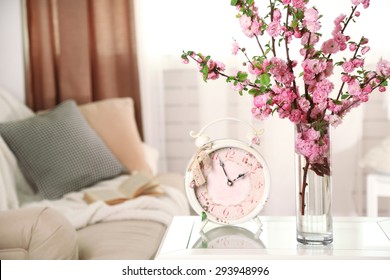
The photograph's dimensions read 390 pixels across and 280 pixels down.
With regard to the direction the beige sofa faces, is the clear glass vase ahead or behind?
ahead

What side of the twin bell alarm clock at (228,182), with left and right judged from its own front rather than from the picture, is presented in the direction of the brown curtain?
back

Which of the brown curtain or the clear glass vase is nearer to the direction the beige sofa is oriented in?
the clear glass vase

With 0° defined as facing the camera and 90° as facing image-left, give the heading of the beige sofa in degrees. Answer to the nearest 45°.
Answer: approximately 315°

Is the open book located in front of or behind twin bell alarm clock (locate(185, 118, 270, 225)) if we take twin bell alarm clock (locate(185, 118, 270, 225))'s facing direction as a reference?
behind

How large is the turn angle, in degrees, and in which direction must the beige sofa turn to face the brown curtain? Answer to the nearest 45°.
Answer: approximately 135° to its left

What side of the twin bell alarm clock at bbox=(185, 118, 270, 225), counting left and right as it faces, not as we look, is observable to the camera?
front
